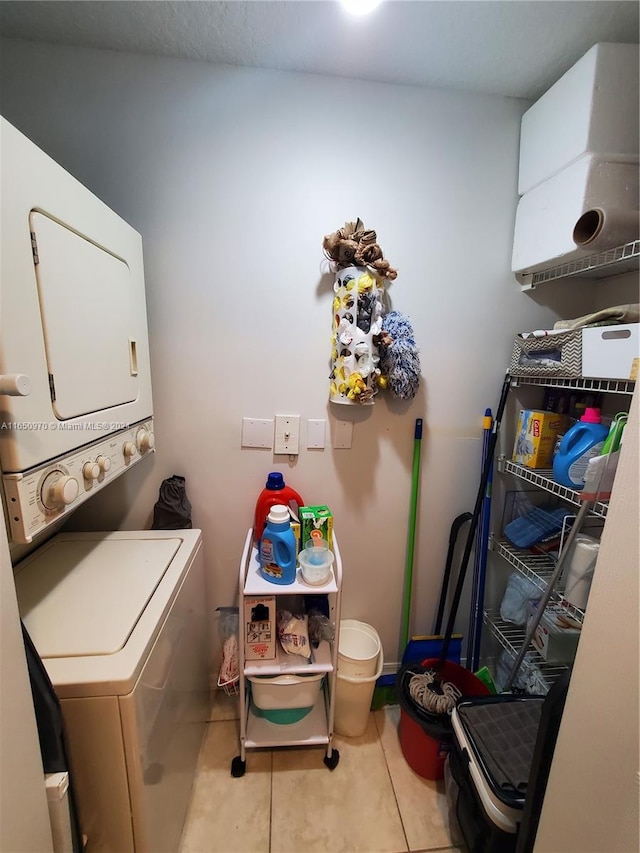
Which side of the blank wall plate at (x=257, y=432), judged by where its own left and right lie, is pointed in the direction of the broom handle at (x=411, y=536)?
left

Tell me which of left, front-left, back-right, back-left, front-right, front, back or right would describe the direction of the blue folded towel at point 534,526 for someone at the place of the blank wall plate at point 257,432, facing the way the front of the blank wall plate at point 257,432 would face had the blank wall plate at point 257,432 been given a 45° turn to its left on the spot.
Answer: front-left

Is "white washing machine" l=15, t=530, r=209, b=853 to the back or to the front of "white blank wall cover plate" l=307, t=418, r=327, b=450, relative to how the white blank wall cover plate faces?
to the front

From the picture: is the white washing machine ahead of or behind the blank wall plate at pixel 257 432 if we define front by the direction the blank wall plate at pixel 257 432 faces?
ahead

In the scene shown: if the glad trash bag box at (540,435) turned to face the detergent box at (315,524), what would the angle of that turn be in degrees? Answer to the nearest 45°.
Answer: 0° — it already faces it

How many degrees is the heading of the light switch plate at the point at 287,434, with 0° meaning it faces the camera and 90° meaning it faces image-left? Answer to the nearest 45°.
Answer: approximately 0°

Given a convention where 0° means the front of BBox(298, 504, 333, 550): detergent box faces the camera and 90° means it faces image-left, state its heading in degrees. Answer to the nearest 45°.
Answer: approximately 0°
